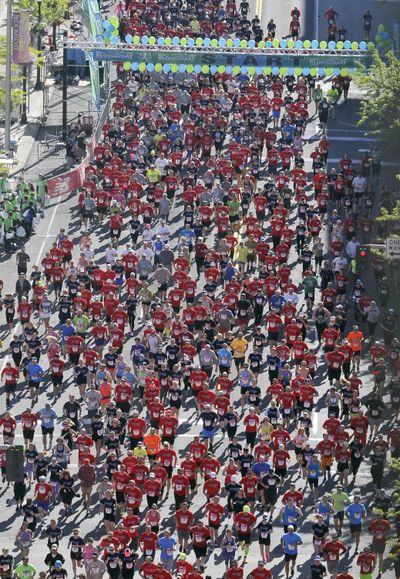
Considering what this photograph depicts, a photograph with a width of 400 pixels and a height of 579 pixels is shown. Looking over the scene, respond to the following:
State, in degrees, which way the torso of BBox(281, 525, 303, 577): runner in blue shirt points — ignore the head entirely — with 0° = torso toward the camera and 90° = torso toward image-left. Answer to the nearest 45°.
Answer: approximately 0°
